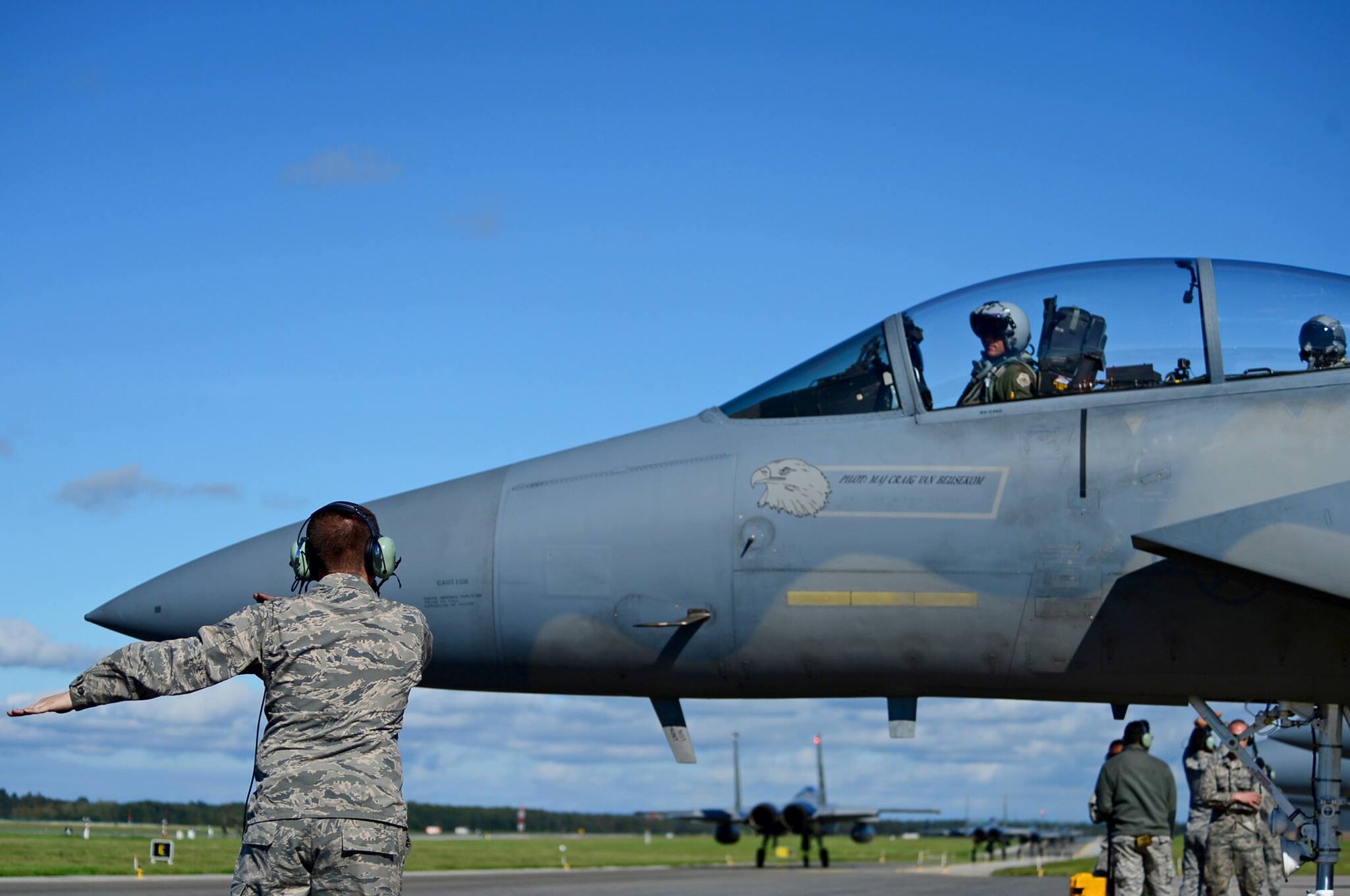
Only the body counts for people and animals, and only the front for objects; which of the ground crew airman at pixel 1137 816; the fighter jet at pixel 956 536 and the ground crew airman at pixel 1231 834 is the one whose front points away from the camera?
the ground crew airman at pixel 1137 816

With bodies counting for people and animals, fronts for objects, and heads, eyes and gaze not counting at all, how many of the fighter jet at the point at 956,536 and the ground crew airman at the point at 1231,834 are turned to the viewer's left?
1

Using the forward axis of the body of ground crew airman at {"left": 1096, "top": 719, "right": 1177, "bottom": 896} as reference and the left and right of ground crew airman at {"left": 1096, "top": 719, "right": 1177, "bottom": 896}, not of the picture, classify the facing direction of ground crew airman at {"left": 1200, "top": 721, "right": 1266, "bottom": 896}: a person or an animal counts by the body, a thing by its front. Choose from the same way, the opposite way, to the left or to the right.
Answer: the opposite way

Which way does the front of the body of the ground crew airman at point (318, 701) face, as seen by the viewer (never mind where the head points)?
away from the camera

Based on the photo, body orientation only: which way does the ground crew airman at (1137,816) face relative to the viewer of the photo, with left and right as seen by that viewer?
facing away from the viewer

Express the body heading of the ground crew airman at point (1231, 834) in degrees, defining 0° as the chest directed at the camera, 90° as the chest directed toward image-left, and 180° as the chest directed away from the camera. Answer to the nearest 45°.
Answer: approximately 0°

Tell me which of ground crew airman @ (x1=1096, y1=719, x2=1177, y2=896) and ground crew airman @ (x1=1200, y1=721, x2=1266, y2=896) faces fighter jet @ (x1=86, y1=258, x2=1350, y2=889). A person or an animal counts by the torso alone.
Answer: ground crew airman @ (x1=1200, y1=721, x2=1266, y2=896)

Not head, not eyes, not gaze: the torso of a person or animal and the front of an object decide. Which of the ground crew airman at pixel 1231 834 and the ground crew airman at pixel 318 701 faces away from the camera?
the ground crew airman at pixel 318 701

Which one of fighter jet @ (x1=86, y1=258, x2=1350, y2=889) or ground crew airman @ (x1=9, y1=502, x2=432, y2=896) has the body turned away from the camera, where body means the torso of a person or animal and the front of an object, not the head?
the ground crew airman

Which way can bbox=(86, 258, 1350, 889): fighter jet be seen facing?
to the viewer's left

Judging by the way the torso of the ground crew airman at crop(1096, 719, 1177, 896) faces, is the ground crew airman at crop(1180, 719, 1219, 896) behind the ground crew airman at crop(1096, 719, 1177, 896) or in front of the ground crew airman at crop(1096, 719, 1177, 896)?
in front

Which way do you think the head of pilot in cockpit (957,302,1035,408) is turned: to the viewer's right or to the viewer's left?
to the viewer's left

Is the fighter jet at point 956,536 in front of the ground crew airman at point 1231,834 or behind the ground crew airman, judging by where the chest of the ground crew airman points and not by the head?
in front

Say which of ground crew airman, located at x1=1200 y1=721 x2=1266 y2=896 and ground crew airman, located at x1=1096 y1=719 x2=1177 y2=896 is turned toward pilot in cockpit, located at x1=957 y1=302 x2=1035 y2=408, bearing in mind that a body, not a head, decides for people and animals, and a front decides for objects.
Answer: ground crew airman, located at x1=1200 y1=721 x2=1266 y2=896

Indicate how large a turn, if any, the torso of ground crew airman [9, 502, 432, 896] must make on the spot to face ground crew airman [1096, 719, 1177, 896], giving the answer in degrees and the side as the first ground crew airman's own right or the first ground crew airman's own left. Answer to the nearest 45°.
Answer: approximately 45° to the first ground crew airman's own right
